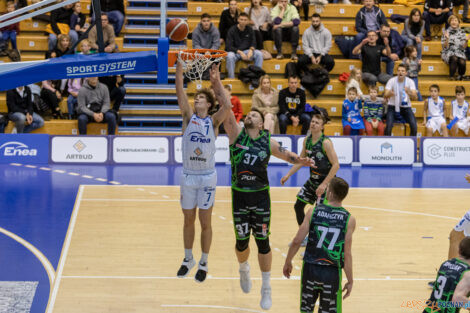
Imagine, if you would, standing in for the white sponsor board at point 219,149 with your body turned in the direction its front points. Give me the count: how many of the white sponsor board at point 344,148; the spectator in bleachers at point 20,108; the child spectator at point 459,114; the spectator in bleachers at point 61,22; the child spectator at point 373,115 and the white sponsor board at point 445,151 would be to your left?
4

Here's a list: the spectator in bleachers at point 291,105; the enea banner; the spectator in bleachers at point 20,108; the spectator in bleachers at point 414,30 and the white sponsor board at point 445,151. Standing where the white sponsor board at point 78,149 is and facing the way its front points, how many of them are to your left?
3

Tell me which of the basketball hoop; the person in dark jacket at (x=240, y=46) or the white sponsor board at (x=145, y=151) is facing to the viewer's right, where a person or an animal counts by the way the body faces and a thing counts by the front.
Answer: the basketball hoop

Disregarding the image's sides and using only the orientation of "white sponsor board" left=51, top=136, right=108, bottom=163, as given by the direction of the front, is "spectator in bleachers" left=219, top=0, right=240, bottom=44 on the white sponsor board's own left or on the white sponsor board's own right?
on the white sponsor board's own left

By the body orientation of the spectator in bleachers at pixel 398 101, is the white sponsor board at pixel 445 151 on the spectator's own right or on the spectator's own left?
on the spectator's own left

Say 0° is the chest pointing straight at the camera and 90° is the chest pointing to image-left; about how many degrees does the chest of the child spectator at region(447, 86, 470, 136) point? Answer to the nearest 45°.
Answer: approximately 0°

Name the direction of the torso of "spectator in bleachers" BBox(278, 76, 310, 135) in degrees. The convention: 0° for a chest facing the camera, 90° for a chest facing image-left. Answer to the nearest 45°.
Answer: approximately 0°

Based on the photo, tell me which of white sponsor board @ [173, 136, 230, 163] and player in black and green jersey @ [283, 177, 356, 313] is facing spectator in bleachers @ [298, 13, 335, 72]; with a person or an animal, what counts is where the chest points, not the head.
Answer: the player in black and green jersey

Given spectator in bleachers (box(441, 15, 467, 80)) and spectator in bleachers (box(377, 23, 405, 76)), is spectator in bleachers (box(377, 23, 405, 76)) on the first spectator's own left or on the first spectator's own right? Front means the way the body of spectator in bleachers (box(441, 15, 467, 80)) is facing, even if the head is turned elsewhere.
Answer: on the first spectator's own right

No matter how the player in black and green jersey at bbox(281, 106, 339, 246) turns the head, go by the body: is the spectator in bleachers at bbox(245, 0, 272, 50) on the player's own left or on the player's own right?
on the player's own right
